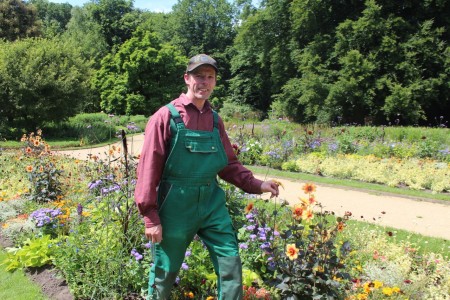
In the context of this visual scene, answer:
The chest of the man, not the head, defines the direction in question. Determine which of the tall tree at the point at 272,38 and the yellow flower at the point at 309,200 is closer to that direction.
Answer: the yellow flower

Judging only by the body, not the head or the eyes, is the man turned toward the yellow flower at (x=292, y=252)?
no

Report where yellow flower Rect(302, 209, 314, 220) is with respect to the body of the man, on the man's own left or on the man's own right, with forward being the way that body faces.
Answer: on the man's own left

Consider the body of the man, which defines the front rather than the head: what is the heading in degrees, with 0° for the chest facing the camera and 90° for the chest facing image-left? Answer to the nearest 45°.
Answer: approximately 315°

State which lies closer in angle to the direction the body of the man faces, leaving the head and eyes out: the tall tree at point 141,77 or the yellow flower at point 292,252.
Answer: the yellow flower

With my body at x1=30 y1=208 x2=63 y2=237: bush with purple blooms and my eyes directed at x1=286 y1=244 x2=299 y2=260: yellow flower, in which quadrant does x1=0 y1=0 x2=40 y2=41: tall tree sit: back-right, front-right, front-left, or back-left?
back-left

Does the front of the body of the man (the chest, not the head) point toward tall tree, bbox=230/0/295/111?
no

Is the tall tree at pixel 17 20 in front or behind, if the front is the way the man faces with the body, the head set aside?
behind

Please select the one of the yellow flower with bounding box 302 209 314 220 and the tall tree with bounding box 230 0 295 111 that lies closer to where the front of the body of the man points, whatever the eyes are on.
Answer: the yellow flower

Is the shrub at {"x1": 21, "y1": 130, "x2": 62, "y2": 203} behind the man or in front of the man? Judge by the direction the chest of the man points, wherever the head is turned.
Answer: behind

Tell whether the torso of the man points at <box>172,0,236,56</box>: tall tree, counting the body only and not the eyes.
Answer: no

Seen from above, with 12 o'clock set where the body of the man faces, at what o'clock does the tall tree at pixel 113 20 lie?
The tall tree is roughly at 7 o'clock from the man.
